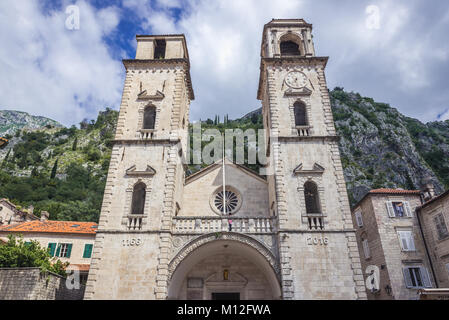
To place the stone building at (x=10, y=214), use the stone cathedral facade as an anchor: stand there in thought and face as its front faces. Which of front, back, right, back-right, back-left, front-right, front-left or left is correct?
back-right

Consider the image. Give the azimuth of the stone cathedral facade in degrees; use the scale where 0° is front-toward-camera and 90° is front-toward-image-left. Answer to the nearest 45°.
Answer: approximately 0°

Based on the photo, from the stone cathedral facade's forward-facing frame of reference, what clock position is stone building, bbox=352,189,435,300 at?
The stone building is roughly at 8 o'clock from the stone cathedral facade.

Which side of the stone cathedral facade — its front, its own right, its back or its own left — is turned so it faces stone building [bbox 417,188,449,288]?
left

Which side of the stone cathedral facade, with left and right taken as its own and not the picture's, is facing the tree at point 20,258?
right

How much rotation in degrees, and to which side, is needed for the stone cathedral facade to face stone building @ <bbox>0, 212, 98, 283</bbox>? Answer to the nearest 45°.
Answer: approximately 135° to its right
